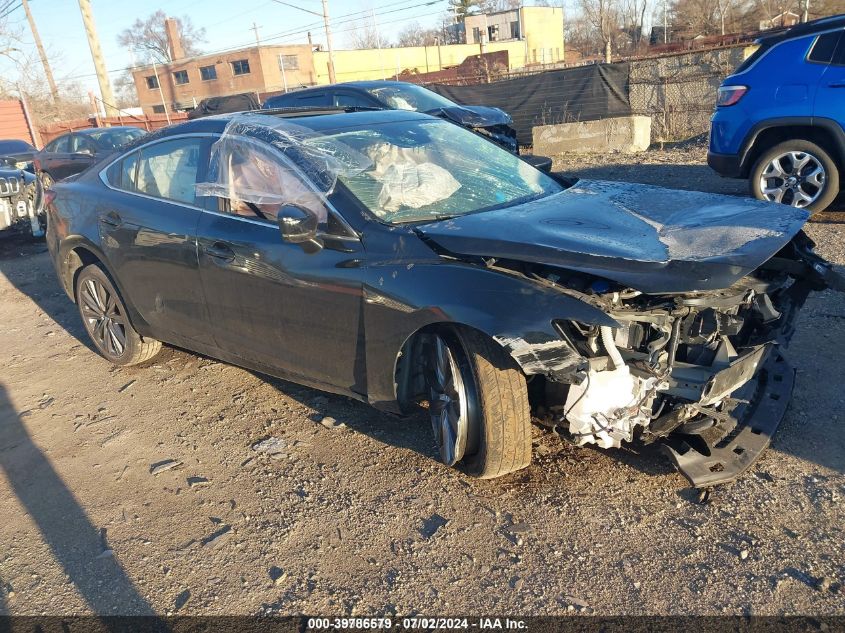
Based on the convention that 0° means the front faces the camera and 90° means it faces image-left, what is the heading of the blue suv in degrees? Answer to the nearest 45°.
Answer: approximately 270°

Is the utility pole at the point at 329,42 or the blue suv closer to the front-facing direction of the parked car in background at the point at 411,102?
the blue suv

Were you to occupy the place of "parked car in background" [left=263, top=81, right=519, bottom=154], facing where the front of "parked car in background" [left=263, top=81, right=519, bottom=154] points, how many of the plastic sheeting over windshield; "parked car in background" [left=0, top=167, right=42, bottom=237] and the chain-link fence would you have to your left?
1

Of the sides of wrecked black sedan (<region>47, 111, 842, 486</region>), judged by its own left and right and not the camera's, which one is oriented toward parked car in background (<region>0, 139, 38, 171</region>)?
back

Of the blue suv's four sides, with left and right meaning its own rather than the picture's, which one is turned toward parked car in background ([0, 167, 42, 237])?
back

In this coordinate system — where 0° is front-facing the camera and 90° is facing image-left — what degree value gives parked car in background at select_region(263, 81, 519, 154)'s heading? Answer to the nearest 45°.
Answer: approximately 315°

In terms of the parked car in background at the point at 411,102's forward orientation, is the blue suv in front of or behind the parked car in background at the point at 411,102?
in front

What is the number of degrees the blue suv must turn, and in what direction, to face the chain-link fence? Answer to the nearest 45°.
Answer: approximately 90° to its left

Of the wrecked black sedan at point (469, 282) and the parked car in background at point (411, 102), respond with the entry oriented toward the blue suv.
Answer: the parked car in background

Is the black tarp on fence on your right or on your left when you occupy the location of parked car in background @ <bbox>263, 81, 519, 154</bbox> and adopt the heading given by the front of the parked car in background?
on your left

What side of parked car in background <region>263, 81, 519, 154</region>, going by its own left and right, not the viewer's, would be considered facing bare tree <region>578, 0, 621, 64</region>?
left
